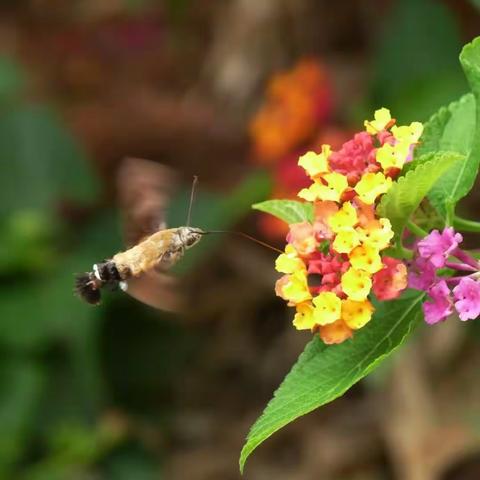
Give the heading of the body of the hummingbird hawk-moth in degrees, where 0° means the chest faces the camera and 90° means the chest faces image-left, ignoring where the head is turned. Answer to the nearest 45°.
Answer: approximately 270°

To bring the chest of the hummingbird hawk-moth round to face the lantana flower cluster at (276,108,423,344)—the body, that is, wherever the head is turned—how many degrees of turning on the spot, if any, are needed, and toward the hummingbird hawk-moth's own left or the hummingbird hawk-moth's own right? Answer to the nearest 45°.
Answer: approximately 45° to the hummingbird hawk-moth's own right
